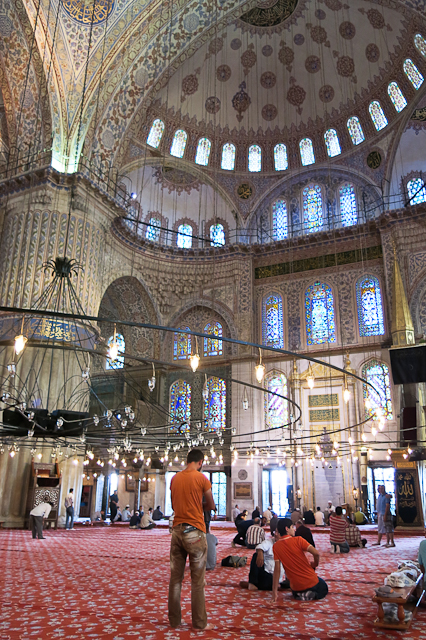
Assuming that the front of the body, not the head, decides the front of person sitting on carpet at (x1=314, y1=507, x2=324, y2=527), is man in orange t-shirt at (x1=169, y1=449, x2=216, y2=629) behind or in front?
behind

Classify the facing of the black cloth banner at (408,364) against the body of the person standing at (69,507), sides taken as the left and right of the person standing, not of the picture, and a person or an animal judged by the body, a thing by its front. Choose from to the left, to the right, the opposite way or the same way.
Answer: the opposite way

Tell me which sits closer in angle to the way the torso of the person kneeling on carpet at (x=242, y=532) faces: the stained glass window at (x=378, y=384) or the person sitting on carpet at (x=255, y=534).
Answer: the stained glass window

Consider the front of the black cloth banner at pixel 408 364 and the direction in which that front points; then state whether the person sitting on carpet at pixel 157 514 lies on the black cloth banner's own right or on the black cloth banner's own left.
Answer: on the black cloth banner's own right

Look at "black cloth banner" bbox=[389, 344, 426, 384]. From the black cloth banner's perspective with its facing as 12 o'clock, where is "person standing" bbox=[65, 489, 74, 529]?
The person standing is roughly at 2 o'clock from the black cloth banner.

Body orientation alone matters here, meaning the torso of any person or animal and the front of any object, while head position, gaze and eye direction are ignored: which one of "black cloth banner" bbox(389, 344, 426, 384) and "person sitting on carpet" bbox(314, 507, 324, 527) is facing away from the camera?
the person sitting on carpet

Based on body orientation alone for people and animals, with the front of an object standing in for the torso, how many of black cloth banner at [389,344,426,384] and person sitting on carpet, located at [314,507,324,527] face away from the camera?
1

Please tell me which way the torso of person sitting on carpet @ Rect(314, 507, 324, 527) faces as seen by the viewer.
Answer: away from the camera
